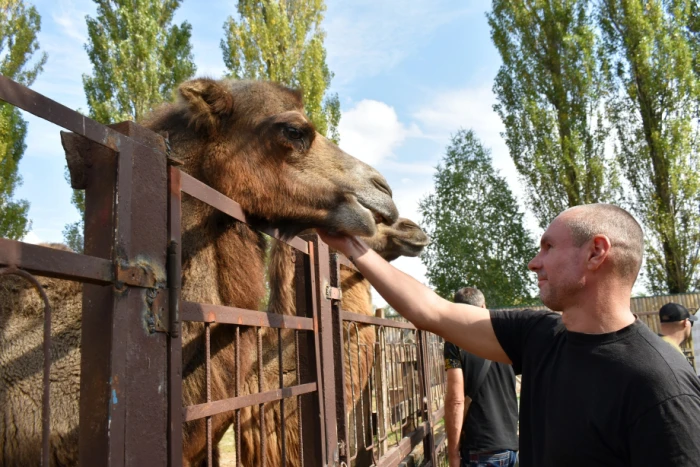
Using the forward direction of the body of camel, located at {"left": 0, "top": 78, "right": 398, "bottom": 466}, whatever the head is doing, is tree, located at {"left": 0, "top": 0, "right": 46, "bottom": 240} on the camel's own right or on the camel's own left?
on the camel's own left

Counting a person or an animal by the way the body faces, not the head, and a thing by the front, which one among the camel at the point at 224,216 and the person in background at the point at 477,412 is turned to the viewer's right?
the camel

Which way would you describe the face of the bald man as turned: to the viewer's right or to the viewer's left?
to the viewer's left

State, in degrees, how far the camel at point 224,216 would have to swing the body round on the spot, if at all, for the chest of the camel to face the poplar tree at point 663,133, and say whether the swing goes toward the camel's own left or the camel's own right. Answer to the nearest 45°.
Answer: approximately 45° to the camel's own left

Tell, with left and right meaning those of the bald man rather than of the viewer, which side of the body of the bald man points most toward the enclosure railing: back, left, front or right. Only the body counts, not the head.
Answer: front

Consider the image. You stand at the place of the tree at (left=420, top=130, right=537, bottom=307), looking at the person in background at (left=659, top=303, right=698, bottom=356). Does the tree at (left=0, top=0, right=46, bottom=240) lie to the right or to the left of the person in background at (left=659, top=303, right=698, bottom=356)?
right

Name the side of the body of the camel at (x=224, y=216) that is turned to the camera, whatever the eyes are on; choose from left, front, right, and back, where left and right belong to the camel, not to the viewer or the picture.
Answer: right

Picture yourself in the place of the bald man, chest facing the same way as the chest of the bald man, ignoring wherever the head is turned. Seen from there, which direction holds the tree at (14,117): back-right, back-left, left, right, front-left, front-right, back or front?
right

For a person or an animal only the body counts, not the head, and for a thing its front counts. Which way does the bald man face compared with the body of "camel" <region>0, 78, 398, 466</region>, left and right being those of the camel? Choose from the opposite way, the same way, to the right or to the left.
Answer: the opposite way

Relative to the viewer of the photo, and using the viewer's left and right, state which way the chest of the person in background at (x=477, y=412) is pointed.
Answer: facing away from the viewer

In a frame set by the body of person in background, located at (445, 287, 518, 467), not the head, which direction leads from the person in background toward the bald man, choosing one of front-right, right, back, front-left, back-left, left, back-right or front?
back

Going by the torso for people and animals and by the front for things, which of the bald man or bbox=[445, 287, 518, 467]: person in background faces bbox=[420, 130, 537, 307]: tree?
the person in background

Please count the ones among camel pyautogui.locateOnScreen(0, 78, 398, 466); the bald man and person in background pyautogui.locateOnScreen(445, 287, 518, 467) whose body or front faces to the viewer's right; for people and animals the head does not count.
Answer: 1

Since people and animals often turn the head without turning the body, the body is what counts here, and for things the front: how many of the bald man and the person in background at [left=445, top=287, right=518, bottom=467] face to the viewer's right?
0
